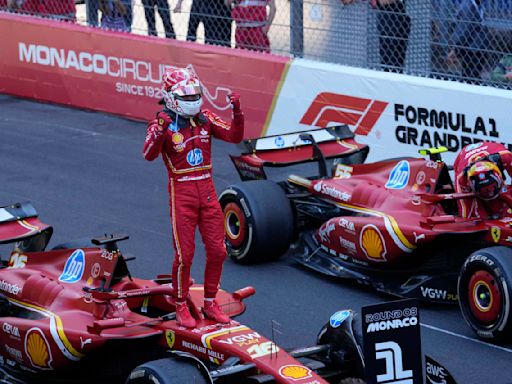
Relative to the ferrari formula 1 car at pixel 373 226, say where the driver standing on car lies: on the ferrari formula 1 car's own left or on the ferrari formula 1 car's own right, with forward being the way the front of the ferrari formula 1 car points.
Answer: on the ferrari formula 1 car's own right

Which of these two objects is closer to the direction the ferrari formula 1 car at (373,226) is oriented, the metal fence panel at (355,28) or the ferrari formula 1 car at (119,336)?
the ferrari formula 1 car

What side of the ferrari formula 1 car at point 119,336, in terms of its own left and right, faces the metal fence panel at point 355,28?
left

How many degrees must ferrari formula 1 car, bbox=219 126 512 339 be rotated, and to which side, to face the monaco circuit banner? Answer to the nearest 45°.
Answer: approximately 180°

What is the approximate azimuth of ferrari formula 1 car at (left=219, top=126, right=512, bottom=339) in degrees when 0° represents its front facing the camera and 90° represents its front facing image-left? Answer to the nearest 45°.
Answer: approximately 315°

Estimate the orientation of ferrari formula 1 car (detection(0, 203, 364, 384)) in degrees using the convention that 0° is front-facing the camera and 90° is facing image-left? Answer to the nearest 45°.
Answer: approximately 315°

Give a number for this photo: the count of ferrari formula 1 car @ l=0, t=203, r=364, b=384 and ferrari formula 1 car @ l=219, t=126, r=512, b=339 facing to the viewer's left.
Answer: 0
